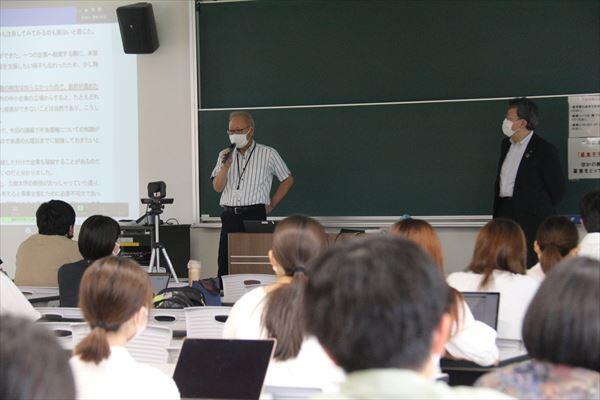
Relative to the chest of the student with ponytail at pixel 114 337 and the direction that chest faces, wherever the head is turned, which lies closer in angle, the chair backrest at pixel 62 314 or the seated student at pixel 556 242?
the seated student

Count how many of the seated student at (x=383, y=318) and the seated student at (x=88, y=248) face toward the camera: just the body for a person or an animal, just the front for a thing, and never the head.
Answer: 0

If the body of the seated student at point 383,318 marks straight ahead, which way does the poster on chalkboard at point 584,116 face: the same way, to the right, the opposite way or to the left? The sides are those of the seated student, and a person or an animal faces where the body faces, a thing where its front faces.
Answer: the opposite way

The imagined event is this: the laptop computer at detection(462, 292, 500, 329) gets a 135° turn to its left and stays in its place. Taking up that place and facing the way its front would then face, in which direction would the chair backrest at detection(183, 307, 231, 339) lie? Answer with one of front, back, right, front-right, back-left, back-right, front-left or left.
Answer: back-left

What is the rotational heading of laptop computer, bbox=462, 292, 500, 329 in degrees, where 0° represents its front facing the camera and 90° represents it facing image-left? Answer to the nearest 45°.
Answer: approximately 0°

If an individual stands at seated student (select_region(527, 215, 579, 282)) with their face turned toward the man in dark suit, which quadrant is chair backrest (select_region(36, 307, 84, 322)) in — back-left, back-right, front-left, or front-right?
back-left

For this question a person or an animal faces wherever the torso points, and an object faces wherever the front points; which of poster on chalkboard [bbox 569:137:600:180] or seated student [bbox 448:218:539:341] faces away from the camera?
the seated student

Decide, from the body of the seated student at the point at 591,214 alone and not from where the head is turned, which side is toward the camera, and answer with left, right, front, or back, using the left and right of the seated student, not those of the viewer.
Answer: back

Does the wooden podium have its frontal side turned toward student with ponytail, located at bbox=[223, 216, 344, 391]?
yes

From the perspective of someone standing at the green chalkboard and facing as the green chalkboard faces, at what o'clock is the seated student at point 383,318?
The seated student is roughly at 12 o'clock from the green chalkboard.

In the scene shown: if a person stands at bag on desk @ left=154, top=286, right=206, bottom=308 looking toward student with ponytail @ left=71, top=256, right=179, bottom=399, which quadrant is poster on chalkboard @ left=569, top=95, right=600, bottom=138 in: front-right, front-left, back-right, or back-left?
back-left

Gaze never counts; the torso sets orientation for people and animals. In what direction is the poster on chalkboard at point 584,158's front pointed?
toward the camera

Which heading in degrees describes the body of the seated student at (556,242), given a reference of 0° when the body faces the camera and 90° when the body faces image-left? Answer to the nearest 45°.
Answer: approximately 180°

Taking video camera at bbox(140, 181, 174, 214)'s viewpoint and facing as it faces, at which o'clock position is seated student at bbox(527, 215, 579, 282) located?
The seated student is roughly at 11 o'clock from the video camera.

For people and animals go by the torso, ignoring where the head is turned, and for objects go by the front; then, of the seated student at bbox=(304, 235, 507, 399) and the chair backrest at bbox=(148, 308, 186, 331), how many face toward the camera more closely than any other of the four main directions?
0

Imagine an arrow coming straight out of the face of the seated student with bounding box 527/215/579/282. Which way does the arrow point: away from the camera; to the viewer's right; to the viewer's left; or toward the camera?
away from the camera

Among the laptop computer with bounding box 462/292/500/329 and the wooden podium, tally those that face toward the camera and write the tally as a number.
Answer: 2
